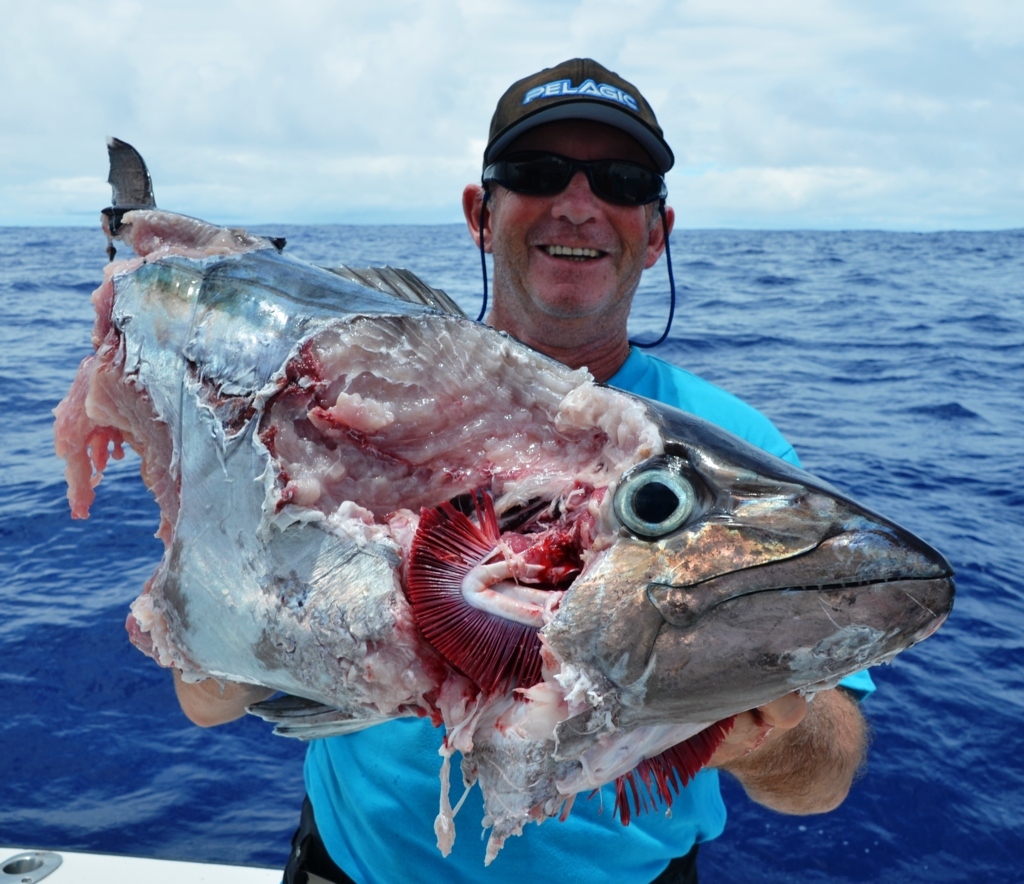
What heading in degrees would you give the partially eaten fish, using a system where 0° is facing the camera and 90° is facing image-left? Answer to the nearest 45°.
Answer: approximately 270°

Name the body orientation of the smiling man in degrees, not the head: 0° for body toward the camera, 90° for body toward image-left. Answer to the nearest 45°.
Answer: approximately 0°
